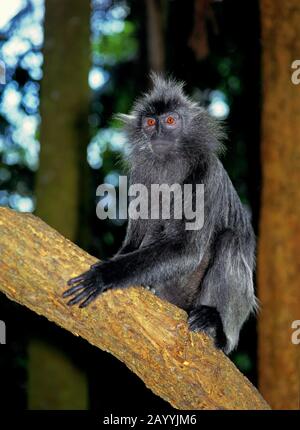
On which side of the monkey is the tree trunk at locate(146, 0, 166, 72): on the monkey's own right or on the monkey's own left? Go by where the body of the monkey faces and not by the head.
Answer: on the monkey's own right

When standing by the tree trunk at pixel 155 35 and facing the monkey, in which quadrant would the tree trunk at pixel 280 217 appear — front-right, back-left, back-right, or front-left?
front-left

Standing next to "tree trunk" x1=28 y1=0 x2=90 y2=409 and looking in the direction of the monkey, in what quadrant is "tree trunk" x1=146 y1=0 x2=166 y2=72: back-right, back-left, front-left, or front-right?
back-left

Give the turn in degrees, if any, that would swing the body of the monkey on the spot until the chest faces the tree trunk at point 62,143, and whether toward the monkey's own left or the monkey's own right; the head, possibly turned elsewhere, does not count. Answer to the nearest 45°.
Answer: approximately 90° to the monkey's own right

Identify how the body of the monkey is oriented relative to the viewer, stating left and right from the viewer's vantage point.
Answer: facing the viewer and to the left of the viewer
